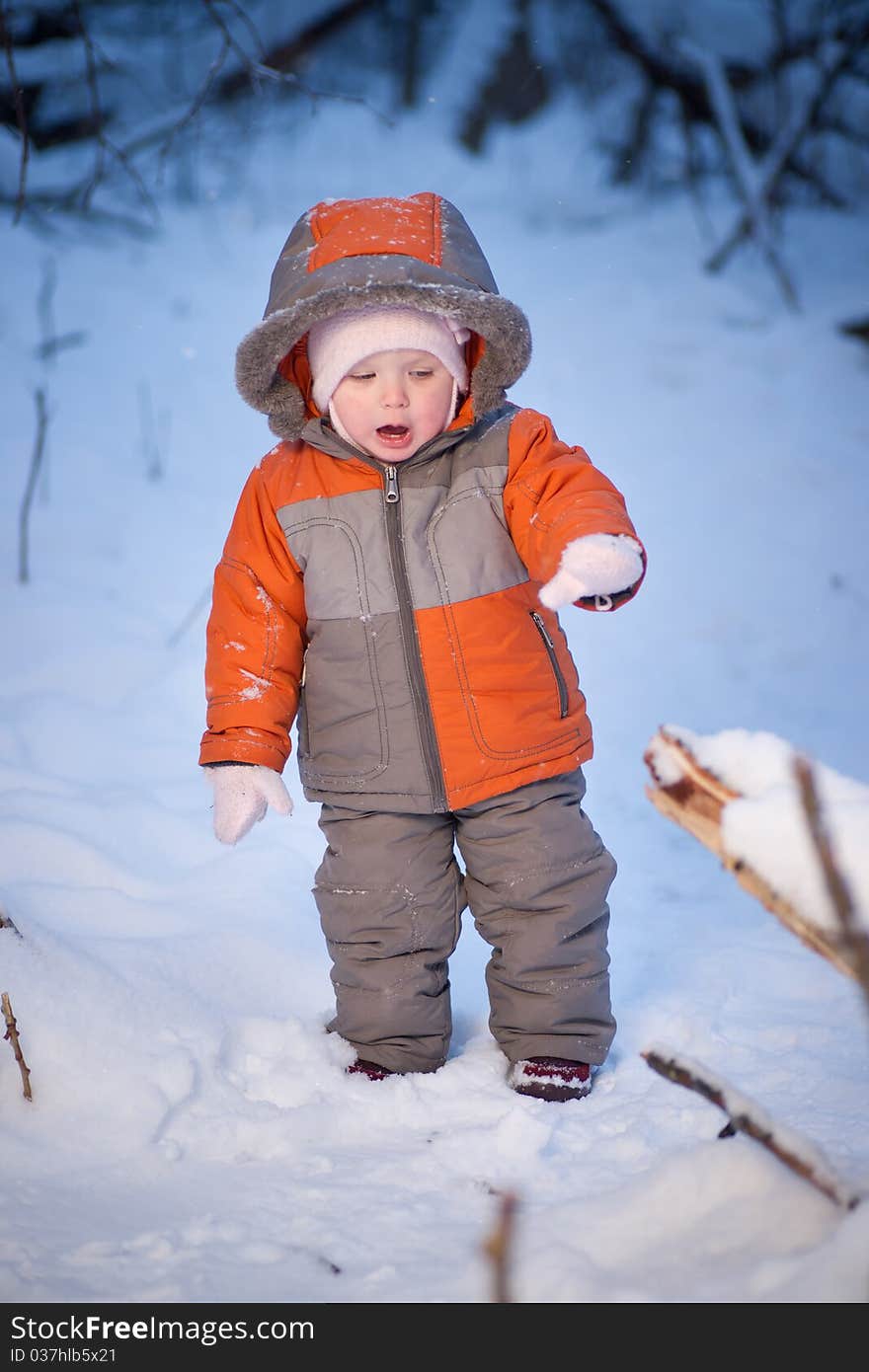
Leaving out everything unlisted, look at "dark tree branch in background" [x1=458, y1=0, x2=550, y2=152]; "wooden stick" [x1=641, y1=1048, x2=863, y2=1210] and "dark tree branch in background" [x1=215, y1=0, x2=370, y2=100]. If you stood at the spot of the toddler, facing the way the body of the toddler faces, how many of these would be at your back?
2

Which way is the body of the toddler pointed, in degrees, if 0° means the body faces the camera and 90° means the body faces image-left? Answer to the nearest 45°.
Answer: approximately 0°

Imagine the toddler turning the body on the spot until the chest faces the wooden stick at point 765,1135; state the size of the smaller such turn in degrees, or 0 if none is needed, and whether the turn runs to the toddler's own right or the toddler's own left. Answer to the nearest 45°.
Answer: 0° — they already face it

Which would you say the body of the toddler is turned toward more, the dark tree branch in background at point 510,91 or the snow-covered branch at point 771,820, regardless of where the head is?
the snow-covered branch

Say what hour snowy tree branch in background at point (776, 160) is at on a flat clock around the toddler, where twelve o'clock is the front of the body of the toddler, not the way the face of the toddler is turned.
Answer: The snowy tree branch in background is roughly at 7 o'clock from the toddler.

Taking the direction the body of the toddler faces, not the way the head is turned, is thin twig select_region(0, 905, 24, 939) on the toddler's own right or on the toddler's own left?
on the toddler's own right

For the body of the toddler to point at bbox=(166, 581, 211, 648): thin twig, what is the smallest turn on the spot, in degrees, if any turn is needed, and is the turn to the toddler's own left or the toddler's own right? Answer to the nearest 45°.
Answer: approximately 180°
